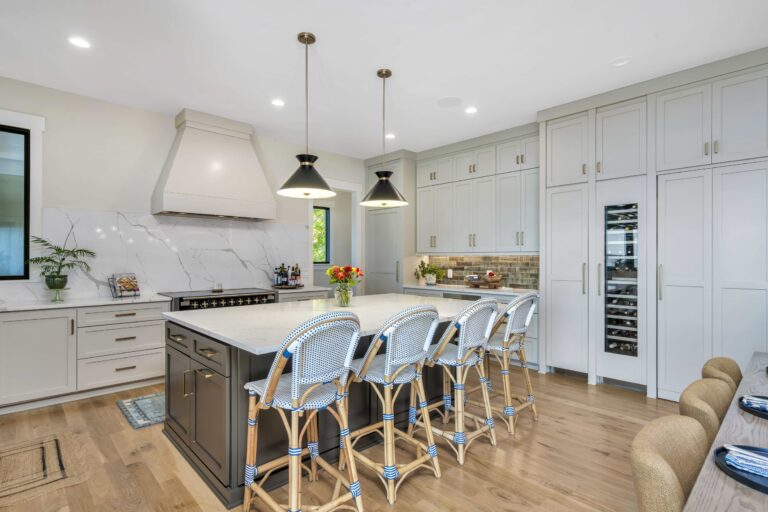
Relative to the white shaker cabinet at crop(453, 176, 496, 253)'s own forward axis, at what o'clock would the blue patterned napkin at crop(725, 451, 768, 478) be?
The blue patterned napkin is roughly at 10 o'clock from the white shaker cabinet.

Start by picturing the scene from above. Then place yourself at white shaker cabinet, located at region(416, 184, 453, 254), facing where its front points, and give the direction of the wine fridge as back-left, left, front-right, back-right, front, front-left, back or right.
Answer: left

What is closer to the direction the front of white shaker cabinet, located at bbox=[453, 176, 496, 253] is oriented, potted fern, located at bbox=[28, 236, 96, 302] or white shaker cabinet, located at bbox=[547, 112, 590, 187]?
the potted fern

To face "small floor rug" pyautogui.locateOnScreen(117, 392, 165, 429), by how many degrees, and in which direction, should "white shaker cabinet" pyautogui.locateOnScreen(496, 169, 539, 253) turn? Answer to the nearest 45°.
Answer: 0° — it already faces it

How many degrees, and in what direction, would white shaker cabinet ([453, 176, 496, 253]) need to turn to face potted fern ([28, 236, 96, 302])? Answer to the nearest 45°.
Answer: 0° — it already faces it

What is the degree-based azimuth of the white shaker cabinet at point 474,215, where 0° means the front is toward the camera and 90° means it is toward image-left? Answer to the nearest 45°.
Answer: approximately 45°

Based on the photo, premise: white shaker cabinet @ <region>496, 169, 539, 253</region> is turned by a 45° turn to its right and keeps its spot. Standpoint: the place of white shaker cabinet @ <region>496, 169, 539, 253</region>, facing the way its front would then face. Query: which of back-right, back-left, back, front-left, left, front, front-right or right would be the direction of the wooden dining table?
left

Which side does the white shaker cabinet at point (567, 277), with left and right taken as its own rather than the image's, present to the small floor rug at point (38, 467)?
front

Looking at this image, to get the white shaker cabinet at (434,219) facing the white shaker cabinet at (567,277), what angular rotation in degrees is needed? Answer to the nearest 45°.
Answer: approximately 90° to its left

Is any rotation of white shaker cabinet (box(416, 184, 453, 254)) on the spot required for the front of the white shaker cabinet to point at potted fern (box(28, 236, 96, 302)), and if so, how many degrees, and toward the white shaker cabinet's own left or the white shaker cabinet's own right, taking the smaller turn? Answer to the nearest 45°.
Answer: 0° — it already faces it

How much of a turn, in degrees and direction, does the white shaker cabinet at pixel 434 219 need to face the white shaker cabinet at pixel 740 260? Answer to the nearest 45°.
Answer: approximately 90° to its left

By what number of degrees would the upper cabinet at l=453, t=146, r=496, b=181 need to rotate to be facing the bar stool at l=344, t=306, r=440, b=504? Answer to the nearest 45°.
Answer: approximately 45° to its left
